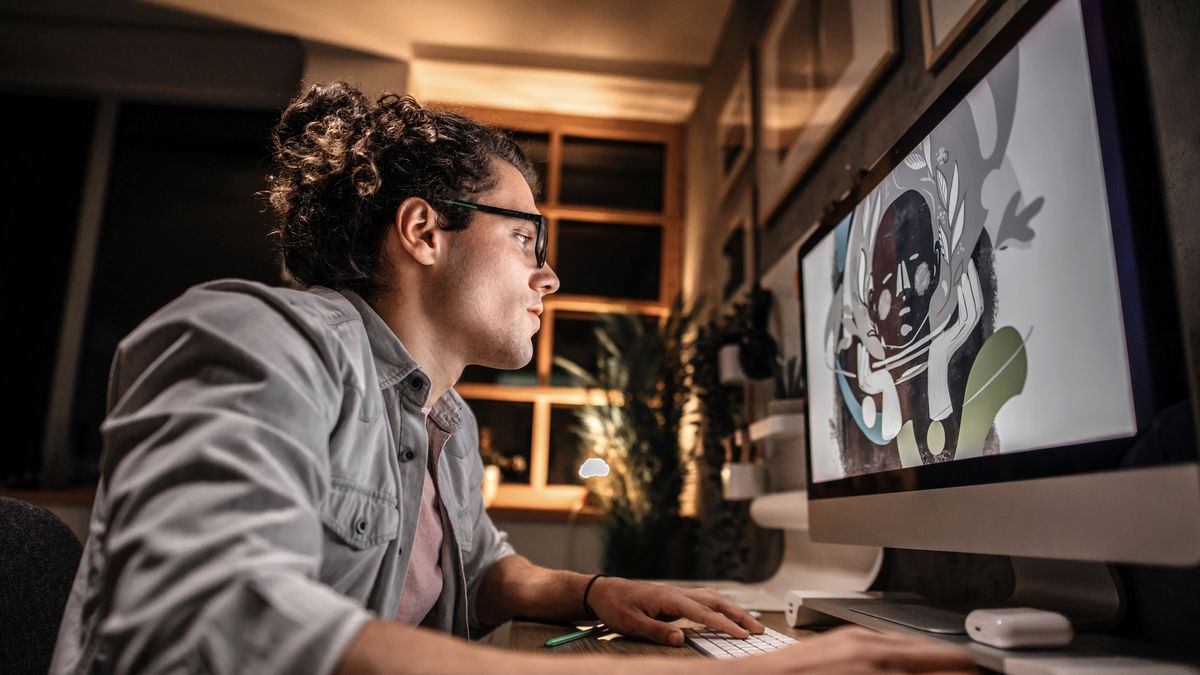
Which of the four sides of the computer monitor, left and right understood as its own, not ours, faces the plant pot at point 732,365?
right

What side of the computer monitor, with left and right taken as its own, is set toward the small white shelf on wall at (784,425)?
right

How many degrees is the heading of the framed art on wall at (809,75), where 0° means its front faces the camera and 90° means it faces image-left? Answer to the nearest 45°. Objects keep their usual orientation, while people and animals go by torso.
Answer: approximately 45°

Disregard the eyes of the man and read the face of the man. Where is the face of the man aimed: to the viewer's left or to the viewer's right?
to the viewer's right

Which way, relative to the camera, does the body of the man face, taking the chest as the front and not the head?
to the viewer's right

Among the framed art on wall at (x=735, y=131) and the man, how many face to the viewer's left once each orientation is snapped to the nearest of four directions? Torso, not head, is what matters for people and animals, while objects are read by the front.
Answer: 1

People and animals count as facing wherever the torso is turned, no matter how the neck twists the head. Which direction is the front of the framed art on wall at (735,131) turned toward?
to the viewer's left

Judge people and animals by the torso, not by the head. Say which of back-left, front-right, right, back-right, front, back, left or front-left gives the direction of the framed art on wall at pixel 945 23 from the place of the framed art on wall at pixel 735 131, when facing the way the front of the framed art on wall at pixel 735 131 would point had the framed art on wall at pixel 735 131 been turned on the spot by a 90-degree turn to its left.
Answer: front

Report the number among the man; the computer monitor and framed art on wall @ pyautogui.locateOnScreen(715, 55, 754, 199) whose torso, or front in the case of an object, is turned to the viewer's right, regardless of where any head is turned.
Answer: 1

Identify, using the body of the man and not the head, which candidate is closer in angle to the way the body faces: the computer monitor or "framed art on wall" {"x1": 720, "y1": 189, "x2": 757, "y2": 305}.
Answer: the computer monitor
